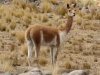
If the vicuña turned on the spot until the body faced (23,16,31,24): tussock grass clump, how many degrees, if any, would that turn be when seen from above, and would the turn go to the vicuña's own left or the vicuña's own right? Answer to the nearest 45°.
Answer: approximately 90° to the vicuña's own left

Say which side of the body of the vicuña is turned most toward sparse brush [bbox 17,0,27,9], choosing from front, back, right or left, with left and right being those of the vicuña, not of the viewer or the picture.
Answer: left

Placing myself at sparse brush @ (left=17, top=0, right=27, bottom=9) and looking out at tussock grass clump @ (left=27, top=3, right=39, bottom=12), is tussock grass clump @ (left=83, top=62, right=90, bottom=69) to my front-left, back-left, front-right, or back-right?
front-right

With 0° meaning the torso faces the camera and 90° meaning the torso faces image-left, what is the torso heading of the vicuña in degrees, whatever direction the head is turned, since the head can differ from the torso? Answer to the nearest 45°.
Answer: approximately 270°

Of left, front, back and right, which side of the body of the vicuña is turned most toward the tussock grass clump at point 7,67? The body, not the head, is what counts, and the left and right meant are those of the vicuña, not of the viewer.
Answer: back

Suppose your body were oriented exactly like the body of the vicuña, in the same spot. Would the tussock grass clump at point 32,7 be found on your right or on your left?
on your left

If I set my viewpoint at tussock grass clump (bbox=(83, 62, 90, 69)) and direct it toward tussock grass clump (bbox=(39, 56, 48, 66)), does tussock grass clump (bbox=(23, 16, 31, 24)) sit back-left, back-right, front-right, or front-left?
front-right
